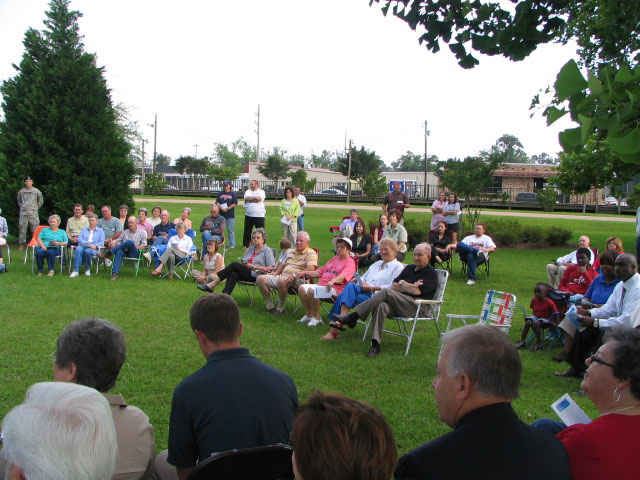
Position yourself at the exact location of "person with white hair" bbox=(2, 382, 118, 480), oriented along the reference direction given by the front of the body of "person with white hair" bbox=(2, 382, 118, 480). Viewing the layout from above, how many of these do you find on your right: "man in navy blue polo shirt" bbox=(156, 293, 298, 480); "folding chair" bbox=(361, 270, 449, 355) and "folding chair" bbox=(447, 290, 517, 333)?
3

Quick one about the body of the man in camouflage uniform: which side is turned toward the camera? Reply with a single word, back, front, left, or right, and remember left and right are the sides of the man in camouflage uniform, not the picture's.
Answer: front

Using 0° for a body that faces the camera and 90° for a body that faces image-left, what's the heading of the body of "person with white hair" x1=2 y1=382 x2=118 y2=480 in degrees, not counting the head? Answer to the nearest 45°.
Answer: approximately 135°

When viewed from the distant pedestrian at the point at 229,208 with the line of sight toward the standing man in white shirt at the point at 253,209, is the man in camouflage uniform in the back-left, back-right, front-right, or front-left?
back-right

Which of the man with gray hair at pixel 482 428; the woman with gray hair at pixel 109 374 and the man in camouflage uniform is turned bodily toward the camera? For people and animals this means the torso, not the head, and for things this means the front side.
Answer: the man in camouflage uniform

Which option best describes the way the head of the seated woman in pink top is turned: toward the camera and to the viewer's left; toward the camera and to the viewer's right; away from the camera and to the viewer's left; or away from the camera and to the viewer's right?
toward the camera and to the viewer's left

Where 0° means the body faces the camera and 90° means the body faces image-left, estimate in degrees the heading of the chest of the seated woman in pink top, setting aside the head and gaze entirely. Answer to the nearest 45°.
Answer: approximately 45°

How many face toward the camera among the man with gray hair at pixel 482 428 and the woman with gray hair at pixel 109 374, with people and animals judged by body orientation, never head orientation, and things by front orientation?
0

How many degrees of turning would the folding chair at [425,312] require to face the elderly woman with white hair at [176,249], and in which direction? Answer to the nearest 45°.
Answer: approximately 90° to its right

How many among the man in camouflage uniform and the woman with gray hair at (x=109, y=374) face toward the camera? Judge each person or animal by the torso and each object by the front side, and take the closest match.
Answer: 1

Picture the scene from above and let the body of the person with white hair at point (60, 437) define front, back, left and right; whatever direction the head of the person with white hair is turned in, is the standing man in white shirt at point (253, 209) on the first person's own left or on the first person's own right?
on the first person's own right

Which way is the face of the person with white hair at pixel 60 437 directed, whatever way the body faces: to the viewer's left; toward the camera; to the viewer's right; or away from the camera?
away from the camera

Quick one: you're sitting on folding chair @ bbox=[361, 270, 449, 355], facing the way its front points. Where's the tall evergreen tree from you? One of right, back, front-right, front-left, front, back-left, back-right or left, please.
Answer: right

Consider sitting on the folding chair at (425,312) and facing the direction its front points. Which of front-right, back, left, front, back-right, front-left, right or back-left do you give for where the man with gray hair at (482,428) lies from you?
front-left

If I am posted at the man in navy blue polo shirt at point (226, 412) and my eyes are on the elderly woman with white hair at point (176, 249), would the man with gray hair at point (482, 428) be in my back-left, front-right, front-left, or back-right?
back-right

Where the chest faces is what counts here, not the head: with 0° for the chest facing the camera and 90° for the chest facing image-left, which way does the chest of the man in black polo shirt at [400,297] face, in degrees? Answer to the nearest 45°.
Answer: approximately 45°
